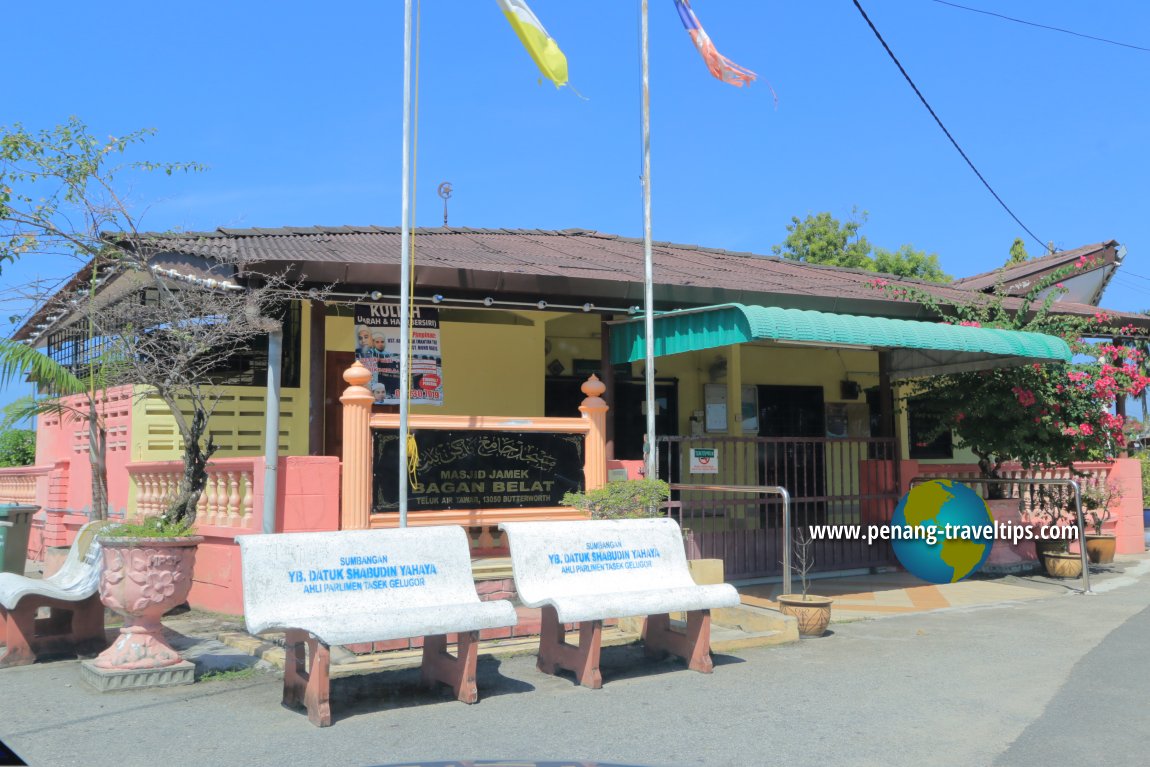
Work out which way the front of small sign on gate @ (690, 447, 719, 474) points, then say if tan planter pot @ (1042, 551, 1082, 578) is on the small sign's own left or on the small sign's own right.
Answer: on the small sign's own left

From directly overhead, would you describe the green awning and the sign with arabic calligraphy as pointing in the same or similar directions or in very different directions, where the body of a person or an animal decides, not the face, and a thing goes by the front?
same or similar directions

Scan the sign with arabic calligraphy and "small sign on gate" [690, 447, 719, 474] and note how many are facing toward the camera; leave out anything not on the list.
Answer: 2

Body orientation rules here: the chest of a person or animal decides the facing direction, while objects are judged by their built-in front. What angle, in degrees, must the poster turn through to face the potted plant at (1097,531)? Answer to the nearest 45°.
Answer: approximately 90° to its left

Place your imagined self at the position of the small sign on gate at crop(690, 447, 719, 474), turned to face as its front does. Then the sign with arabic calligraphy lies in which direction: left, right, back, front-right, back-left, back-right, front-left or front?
front-right

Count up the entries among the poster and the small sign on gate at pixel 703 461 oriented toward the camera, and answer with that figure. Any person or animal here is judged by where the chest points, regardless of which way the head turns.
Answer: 2

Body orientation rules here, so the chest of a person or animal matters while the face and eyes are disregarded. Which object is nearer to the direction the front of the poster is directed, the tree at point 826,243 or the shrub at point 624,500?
the shrub

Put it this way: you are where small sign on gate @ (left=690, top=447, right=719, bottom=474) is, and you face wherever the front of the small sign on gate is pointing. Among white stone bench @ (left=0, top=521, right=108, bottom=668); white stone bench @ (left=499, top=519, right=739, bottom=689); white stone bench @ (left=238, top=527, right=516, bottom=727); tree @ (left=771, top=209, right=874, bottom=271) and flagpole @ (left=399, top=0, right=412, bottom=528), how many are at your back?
1

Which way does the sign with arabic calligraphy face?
toward the camera

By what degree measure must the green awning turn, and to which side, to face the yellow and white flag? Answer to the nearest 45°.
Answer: approximately 90° to its right

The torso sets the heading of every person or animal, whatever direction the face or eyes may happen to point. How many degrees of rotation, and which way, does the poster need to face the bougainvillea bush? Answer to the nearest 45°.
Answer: approximately 90° to its left

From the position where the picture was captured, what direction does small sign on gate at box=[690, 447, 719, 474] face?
facing the viewer

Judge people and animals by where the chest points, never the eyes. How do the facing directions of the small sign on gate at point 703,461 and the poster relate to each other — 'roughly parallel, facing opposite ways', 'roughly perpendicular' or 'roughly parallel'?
roughly parallel

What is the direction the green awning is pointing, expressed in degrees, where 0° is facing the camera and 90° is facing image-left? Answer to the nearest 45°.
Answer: approximately 315°
